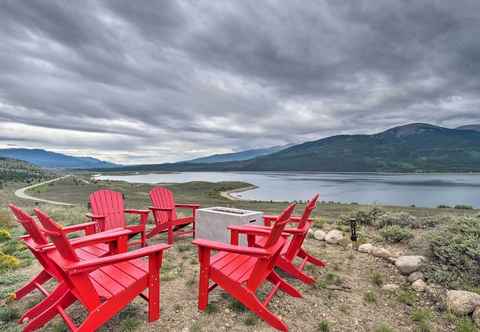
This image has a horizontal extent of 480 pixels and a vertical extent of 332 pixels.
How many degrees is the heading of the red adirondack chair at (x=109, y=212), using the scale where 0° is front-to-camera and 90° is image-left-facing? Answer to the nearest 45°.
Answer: approximately 315°

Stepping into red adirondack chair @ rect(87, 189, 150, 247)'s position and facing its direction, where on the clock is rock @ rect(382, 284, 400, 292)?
The rock is roughly at 12 o'clock from the red adirondack chair.

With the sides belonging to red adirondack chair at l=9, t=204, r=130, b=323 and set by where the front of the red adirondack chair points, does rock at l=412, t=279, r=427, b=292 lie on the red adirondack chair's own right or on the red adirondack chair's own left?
on the red adirondack chair's own right

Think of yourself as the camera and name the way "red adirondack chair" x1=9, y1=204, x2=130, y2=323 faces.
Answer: facing away from the viewer and to the right of the viewer

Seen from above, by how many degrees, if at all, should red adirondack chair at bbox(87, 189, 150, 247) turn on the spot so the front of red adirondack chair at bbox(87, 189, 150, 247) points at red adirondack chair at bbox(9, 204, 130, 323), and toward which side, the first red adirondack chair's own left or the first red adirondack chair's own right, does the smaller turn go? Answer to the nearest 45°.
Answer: approximately 45° to the first red adirondack chair's own right

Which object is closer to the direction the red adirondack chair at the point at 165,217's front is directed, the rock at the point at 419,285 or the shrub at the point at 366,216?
the rock

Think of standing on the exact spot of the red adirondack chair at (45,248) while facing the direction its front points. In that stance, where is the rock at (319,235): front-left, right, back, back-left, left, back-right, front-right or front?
front-right

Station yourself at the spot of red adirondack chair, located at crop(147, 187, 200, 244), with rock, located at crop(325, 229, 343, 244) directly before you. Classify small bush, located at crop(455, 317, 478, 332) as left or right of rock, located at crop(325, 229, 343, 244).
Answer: right

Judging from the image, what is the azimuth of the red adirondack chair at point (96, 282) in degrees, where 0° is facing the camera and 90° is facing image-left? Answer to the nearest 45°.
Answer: approximately 225°

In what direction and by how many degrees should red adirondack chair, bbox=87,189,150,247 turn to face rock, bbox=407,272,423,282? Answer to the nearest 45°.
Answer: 0° — it already faces it

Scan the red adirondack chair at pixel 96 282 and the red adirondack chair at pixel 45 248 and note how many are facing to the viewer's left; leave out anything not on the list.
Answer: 0

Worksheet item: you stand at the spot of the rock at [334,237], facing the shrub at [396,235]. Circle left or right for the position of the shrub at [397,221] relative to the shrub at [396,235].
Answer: left
